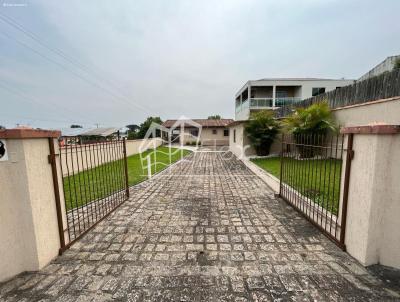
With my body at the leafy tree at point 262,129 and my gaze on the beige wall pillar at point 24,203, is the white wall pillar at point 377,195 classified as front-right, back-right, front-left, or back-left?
front-left

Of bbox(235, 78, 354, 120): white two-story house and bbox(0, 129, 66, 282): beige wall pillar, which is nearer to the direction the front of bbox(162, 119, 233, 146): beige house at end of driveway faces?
the beige wall pillar

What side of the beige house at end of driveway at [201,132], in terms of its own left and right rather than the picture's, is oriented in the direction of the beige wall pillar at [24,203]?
front

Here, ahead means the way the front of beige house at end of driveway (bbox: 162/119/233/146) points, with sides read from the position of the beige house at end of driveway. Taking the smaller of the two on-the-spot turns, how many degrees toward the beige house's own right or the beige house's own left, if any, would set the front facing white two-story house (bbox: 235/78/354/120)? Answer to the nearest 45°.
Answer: approximately 45° to the beige house's own left

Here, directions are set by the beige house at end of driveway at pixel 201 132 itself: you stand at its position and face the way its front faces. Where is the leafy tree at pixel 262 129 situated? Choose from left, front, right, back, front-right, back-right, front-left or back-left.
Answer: front

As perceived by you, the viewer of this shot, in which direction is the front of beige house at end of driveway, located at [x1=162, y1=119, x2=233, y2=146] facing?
facing the viewer

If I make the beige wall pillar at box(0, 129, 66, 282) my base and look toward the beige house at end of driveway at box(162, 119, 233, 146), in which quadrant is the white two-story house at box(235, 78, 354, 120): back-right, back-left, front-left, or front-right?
front-right

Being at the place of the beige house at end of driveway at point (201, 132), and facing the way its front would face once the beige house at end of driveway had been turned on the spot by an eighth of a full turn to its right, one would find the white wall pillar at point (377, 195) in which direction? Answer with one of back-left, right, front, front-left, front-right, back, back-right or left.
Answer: front-left
